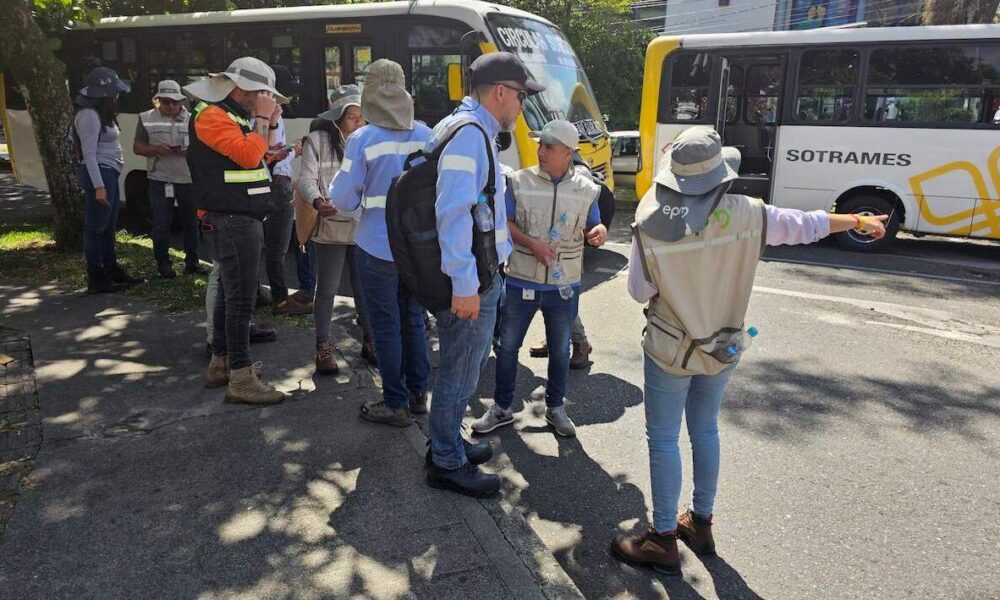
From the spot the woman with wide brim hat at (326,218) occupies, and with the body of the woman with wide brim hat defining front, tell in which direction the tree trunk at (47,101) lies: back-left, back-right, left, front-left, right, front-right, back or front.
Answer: back

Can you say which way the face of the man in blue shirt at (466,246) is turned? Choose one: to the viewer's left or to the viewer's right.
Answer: to the viewer's right

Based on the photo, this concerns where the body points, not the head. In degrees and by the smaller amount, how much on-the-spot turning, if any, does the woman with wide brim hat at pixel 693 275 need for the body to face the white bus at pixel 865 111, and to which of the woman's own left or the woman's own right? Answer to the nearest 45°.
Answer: approximately 45° to the woman's own right

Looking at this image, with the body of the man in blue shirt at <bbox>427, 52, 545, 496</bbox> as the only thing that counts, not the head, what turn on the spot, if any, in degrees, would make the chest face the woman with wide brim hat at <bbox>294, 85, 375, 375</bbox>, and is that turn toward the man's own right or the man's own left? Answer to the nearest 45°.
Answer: approximately 135° to the man's own left

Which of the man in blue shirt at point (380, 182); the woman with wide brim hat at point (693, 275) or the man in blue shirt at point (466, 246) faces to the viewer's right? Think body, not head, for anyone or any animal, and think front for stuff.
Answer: the man in blue shirt at point (466, 246)

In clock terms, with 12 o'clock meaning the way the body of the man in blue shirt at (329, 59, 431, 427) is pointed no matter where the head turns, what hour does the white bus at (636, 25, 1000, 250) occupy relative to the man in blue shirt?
The white bus is roughly at 3 o'clock from the man in blue shirt.

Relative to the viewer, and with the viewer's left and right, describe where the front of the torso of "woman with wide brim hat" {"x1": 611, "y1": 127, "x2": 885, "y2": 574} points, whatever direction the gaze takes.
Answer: facing away from the viewer and to the left of the viewer

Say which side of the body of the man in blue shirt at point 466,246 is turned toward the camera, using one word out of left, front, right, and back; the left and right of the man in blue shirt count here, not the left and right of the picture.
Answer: right

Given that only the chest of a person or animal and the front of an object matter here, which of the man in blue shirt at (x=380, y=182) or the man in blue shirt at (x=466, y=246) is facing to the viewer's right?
the man in blue shirt at (x=466, y=246)
